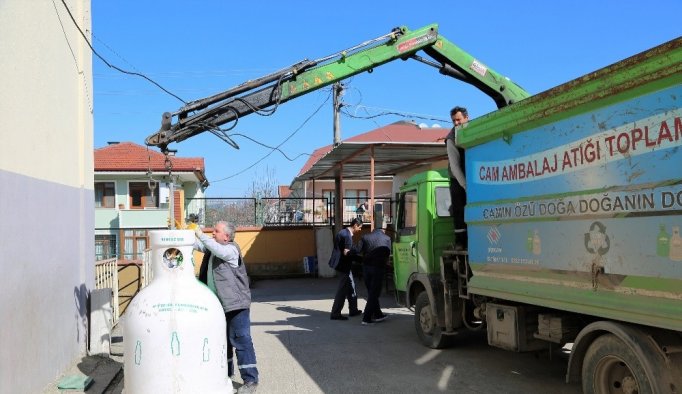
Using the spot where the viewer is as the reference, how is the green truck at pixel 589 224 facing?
facing away from the viewer and to the left of the viewer

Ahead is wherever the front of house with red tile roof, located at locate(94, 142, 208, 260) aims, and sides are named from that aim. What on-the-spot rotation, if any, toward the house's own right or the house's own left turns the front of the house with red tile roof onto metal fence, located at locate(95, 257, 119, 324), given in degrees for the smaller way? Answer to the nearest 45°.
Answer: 0° — it already faces it

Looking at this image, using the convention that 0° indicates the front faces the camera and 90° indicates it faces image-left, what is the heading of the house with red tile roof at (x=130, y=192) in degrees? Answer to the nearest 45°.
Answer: approximately 0°

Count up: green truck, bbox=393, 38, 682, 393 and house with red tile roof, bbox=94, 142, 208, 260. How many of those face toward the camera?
1

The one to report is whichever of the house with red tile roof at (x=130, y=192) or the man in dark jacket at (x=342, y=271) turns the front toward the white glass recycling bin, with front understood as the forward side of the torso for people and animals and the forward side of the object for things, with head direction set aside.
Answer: the house with red tile roof

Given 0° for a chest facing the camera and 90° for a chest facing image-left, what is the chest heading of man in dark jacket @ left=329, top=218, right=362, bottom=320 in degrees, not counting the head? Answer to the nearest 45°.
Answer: approximately 270°

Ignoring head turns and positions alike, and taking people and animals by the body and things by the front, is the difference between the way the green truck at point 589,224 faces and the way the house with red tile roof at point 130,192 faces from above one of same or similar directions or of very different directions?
very different directions

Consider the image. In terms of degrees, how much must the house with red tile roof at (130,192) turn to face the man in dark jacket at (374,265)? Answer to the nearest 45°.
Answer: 0° — it already faces them
